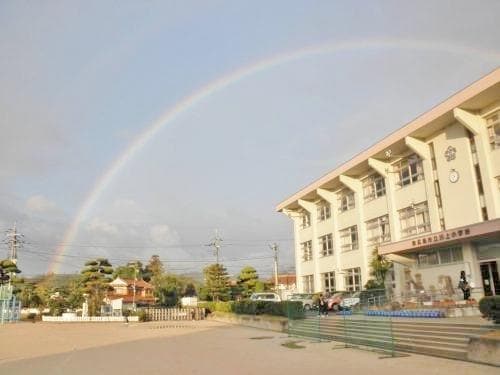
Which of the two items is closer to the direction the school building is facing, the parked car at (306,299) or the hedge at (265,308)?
the hedge

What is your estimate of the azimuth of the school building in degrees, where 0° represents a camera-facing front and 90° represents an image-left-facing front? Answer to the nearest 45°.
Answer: approximately 45°

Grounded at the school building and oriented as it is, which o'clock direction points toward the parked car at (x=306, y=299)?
The parked car is roughly at 3 o'clock from the school building.

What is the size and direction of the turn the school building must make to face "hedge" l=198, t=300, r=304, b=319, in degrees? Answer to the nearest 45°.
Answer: approximately 45° to its right

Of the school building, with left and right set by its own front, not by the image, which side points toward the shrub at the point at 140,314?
right

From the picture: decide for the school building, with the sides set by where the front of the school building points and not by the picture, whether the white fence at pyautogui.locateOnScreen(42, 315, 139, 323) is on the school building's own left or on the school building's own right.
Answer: on the school building's own right

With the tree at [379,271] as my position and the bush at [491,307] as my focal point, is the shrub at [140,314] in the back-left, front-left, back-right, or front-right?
back-right

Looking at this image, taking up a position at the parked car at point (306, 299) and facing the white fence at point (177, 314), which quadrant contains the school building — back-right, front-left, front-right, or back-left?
back-left
